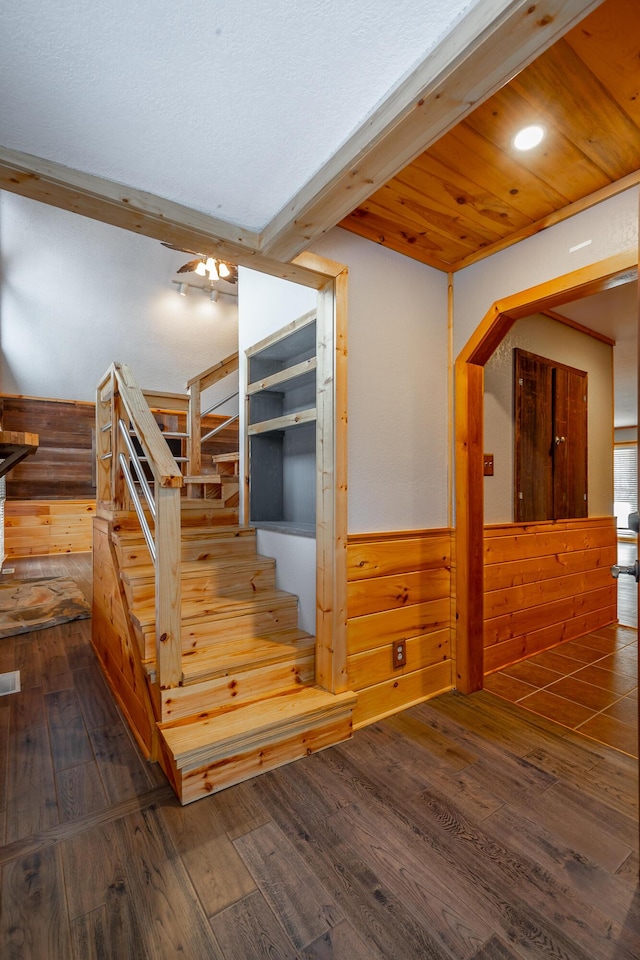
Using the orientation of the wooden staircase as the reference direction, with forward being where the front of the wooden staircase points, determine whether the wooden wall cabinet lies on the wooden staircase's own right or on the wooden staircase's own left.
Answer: on the wooden staircase's own left

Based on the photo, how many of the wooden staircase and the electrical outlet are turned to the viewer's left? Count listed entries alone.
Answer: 0

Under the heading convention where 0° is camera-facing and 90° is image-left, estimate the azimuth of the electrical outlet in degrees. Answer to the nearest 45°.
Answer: approximately 315°

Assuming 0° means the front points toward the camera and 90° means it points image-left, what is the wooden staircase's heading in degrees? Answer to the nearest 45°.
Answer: approximately 315°

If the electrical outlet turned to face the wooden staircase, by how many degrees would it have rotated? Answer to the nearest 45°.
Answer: approximately 90° to its right

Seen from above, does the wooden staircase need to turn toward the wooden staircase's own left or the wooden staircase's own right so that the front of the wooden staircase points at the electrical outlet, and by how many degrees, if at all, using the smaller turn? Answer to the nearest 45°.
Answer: approximately 45° to the wooden staircase's own left
